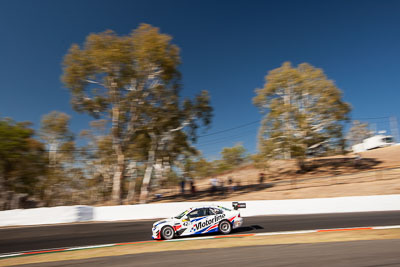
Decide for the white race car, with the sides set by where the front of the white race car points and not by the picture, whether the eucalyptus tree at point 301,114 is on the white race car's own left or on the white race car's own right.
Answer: on the white race car's own right

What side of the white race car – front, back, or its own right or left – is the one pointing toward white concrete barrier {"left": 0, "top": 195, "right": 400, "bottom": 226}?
right

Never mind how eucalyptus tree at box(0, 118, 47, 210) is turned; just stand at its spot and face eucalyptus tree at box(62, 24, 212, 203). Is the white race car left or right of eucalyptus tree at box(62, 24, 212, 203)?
right

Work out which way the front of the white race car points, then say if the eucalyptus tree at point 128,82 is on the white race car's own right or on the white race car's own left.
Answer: on the white race car's own right

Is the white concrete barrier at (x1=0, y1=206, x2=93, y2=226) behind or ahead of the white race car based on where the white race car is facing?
ahead

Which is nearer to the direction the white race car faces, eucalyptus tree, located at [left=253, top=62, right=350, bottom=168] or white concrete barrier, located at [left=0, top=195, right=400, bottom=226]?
the white concrete barrier

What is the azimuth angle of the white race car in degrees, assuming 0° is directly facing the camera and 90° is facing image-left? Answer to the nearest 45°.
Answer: approximately 90°
